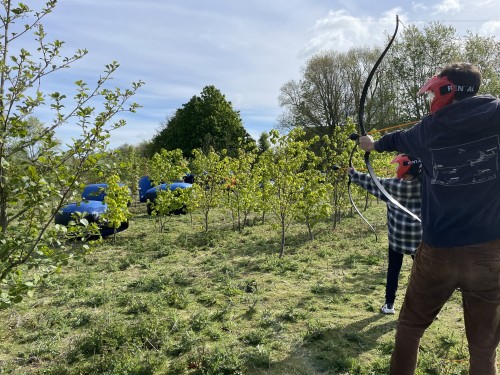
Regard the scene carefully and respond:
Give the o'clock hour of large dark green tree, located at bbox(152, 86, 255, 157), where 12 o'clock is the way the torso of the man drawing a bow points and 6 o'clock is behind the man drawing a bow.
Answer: The large dark green tree is roughly at 11 o'clock from the man drawing a bow.

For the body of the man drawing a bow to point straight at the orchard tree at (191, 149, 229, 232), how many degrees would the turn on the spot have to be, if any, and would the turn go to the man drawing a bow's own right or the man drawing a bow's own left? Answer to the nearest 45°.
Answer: approximately 45° to the man drawing a bow's own left

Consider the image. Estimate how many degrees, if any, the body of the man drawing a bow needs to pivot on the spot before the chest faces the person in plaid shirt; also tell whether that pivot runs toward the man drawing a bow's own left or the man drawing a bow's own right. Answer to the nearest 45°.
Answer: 0° — they already face them

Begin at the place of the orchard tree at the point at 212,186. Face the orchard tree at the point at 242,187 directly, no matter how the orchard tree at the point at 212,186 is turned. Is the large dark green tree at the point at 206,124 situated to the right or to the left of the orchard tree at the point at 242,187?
left

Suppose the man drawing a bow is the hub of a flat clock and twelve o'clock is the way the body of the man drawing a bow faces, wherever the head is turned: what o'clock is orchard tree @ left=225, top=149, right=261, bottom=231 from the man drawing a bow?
The orchard tree is roughly at 11 o'clock from the man drawing a bow.

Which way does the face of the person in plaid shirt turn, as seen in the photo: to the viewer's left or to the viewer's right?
to the viewer's left

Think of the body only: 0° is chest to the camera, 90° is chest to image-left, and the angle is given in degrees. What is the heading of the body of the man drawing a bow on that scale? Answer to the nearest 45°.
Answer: approximately 180°
